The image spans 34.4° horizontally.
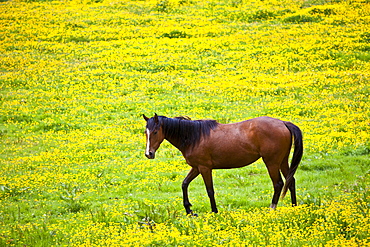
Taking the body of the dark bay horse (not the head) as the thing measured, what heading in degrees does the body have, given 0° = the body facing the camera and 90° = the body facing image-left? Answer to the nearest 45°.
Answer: approximately 90°
